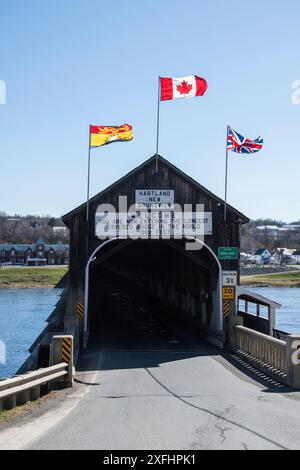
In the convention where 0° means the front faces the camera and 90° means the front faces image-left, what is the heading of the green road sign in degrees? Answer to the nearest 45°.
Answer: approximately 0°

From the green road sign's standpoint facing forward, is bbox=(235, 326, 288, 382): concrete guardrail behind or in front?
in front

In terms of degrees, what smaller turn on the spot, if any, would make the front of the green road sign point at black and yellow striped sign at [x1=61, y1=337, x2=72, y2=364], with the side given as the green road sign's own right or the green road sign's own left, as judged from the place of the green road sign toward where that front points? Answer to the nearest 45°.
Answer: approximately 45° to the green road sign's own right

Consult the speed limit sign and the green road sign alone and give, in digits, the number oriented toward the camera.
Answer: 2

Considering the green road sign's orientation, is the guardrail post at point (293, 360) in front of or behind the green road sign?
in front

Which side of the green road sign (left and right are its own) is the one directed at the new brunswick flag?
right
